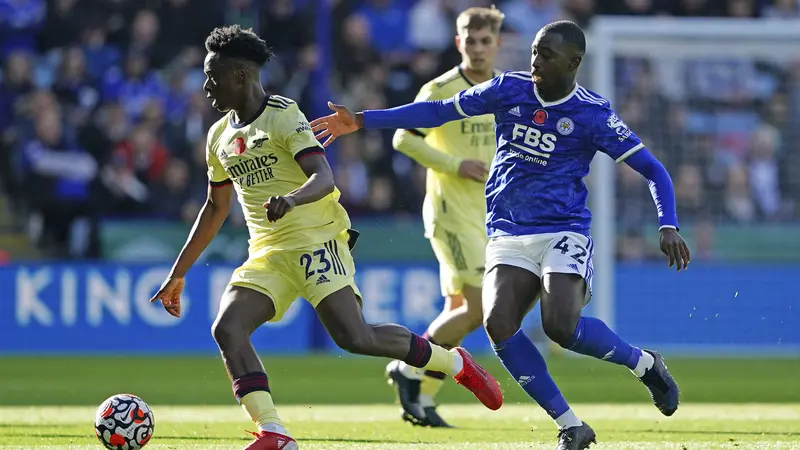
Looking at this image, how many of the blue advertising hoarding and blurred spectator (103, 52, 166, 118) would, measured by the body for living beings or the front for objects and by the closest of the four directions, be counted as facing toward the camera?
2

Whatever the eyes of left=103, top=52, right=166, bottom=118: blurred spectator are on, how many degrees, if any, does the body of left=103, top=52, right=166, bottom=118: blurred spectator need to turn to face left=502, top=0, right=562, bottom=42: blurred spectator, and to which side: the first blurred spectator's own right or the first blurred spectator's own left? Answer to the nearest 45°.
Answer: approximately 90° to the first blurred spectator's own left

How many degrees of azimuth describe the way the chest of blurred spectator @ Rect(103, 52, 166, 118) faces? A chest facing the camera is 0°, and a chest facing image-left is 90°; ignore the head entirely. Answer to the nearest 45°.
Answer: approximately 0°

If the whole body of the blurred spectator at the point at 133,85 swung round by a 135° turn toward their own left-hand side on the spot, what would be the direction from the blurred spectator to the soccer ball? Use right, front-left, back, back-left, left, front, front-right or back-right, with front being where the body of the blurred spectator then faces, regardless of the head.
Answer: back-right

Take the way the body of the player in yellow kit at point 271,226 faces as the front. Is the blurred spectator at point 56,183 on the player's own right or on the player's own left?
on the player's own right

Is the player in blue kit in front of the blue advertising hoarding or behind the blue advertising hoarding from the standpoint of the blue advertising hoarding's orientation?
in front

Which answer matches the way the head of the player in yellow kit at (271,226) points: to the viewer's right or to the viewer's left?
to the viewer's left

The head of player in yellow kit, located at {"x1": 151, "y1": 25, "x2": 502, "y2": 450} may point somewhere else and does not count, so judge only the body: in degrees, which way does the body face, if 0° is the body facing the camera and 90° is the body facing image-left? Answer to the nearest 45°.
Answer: approximately 45°

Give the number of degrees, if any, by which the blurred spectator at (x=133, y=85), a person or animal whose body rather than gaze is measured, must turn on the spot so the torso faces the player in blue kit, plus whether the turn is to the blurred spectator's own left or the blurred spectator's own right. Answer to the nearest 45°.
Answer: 0° — they already face them

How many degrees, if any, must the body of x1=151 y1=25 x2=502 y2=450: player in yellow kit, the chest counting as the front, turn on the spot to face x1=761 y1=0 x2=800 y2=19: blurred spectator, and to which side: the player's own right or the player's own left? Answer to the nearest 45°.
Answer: approximately 180°
